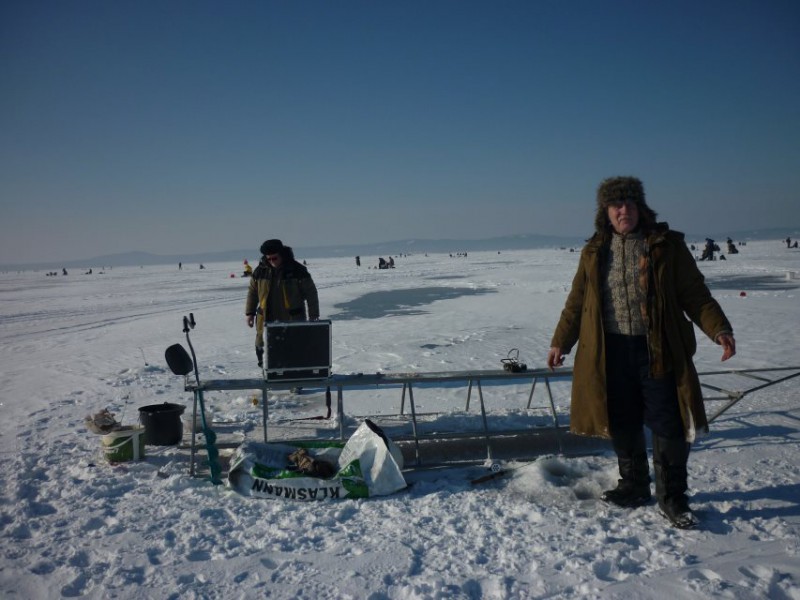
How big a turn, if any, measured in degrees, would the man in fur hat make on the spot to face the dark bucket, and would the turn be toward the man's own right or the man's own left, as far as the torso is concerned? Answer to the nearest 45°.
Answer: approximately 90° to the man's own right

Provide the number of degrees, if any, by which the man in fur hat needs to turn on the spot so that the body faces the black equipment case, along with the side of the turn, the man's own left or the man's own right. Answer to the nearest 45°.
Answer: approximately 90° to the man's own right

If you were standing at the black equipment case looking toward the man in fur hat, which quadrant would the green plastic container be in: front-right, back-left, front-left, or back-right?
back-right

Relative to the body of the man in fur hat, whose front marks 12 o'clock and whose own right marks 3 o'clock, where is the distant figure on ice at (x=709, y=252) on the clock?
The distant figure on ice is roughly at 6 o'clock from the man in fur hat.

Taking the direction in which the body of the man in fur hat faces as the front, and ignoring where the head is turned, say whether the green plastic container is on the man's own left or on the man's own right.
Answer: on the man's own right

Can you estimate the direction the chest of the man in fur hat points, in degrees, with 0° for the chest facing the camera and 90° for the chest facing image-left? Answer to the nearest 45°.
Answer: approximately 0°
